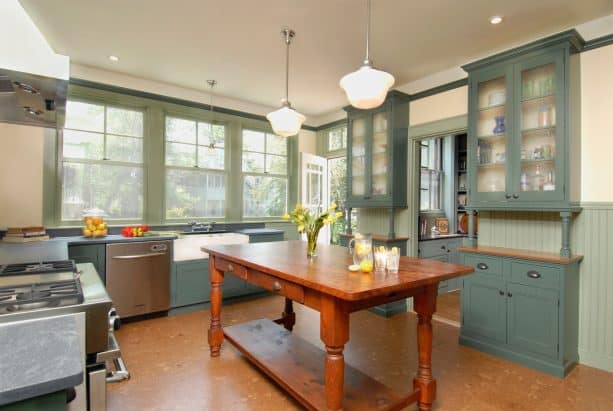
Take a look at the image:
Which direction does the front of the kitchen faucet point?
toward the camera

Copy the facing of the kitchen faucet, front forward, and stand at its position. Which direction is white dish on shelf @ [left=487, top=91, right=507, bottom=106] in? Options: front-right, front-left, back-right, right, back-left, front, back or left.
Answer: front-left

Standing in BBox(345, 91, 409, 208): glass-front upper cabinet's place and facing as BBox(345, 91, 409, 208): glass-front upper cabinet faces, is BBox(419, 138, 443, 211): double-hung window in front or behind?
behind

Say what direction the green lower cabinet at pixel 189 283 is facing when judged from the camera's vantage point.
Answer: facing the viewer and to the right of the viewer

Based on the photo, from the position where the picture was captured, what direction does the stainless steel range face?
facing to the right of the viewer

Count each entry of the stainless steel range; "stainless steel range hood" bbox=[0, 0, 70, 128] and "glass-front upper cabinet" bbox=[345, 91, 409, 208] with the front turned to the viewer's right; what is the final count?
2

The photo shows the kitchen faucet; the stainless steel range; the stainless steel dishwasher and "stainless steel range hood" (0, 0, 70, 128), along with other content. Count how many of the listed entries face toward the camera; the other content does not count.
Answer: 2

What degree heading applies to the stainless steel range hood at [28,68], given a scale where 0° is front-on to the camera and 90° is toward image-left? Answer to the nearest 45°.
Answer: approximately 270°

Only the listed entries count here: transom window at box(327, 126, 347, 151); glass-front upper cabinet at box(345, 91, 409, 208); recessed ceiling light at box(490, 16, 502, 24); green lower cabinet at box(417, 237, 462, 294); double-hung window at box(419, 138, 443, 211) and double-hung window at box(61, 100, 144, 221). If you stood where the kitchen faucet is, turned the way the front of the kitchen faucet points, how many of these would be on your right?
1

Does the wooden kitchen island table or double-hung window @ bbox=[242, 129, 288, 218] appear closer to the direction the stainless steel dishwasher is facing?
the wooden kitchen island table

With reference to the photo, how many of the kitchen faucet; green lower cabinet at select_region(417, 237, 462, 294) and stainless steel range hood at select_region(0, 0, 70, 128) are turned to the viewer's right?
1

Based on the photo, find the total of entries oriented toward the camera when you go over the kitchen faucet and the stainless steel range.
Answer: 1

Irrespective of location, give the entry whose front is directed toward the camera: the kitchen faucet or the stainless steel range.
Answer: the kitchen faucet

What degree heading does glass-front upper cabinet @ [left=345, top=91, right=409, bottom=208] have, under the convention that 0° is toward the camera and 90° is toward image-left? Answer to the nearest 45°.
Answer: approximately 45°

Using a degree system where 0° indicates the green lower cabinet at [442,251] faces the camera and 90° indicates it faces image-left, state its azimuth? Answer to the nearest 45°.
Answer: approximately 45°

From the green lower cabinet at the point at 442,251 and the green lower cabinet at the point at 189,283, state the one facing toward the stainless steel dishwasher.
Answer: the green lower cabinet at the point at 442,251

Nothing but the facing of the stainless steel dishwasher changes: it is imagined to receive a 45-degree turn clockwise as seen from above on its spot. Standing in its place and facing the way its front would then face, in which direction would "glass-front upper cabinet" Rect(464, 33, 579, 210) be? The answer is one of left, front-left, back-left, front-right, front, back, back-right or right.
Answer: left
